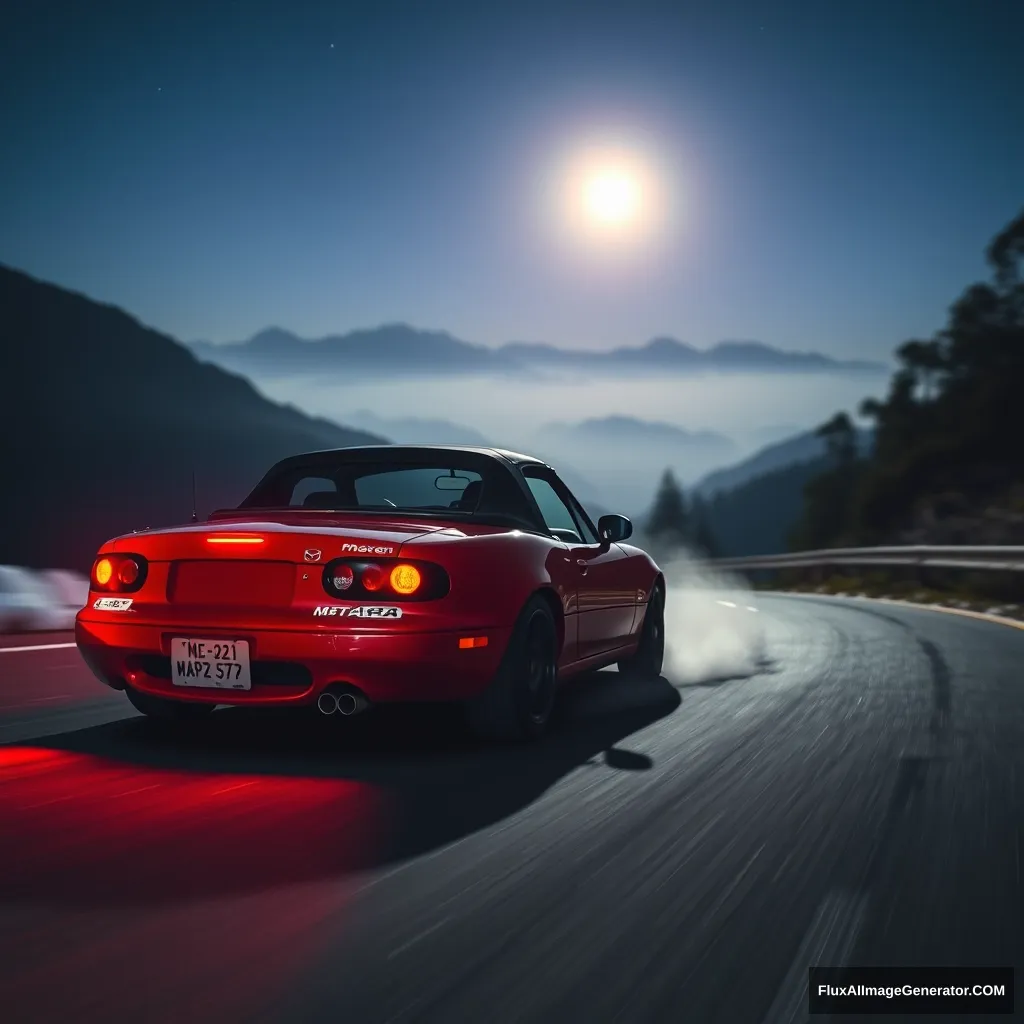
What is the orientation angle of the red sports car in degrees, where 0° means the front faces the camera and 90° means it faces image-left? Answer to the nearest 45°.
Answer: approximately 225°

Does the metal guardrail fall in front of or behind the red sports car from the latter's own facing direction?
in front

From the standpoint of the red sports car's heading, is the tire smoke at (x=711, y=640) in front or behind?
in front
